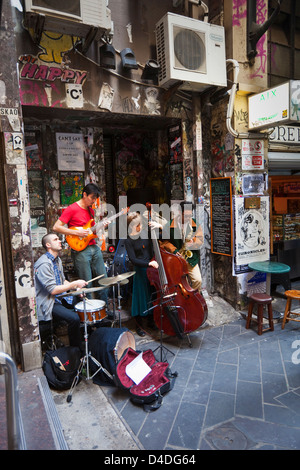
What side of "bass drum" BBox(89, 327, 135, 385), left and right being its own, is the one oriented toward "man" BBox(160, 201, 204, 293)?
left

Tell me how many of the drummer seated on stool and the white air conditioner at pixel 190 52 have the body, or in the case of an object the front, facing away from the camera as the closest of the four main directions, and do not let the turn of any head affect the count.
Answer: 0

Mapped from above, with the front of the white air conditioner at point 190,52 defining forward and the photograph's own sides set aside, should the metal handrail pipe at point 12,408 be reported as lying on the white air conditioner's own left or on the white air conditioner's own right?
on the white air conditioner's own right

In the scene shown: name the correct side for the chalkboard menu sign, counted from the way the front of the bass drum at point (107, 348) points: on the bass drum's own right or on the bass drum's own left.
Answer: on the bass drum's own left

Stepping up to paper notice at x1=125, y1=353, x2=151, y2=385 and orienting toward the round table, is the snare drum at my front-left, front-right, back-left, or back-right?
back-left

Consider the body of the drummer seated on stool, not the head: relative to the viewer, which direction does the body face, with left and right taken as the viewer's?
facing to the right of the viewer

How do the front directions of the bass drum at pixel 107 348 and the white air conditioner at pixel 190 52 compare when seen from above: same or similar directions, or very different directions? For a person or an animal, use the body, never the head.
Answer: same or similar directions

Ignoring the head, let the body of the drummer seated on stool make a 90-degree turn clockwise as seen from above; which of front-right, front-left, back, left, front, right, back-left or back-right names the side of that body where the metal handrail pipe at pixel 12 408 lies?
front

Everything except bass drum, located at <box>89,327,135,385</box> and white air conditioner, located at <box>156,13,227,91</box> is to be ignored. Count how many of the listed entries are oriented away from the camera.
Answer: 0

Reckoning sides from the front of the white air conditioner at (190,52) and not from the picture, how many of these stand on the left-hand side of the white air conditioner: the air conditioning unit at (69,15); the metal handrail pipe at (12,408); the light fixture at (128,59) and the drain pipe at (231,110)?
1

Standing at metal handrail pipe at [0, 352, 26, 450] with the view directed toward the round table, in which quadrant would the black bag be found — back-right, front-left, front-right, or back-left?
front-left

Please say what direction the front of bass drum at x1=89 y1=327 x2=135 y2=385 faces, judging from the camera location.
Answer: facing the viewer and to the right of the viewer

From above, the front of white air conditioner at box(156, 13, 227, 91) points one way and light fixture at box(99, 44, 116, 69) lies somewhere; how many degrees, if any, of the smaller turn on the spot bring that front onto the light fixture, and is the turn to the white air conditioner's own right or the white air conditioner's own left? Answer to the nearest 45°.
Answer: approximately 135° to the white air conditioner's own right
